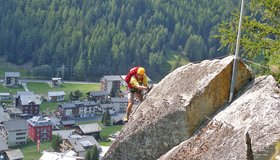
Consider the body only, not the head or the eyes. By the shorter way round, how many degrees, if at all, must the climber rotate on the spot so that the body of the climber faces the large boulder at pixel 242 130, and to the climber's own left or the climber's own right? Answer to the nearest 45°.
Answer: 0° — they already face it
